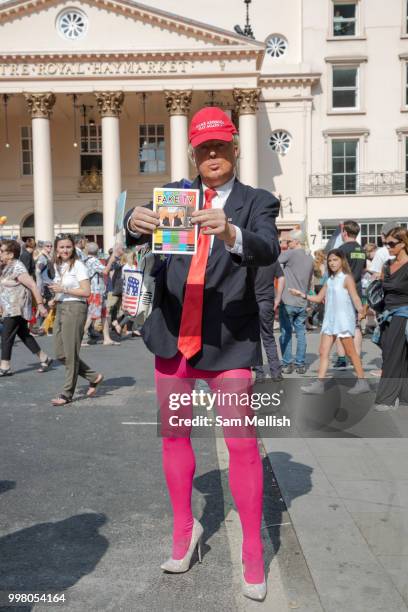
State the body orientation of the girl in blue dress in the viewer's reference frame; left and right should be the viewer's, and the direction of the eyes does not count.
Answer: facing the viewer and to the left of the viewer

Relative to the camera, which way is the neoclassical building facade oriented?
toward the camera

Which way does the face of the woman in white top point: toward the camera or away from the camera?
toward the camera

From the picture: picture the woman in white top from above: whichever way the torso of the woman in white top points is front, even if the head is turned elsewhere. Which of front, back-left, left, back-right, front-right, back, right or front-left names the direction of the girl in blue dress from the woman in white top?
back-left

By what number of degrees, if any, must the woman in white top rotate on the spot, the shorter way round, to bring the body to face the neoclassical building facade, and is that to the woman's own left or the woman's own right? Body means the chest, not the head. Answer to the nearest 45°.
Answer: approximately 135° to the woman's own right

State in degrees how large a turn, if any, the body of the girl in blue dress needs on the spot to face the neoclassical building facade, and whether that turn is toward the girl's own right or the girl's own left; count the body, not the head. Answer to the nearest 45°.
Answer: approximately 135° to the girl's own right

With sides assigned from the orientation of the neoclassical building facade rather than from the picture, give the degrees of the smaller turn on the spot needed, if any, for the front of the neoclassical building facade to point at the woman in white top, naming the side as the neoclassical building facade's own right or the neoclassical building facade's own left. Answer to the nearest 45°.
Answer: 0° — it already faces them

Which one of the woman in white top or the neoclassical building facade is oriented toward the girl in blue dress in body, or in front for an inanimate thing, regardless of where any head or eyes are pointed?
the neoclassical building facade

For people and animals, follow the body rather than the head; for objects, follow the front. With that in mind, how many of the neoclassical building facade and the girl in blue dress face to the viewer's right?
0

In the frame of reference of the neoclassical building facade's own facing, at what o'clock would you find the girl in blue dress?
The girl in blue dress is roughly at 12 o'clock from the neoclassical building facade.

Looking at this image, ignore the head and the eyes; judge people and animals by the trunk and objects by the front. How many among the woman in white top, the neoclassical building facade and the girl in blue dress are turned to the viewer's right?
0
